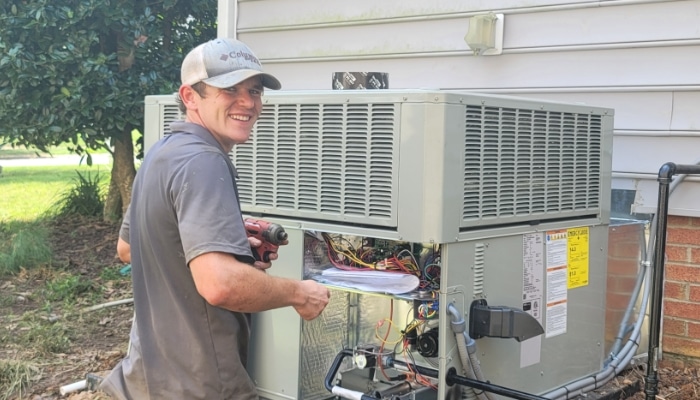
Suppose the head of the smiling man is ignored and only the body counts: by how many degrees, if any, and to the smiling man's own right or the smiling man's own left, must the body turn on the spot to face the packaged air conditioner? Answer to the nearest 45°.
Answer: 0° — they already face it

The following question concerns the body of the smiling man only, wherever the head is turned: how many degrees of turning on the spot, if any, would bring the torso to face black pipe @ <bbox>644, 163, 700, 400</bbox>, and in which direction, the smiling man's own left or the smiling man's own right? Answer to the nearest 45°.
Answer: approximately 45° to the smiling man's own right

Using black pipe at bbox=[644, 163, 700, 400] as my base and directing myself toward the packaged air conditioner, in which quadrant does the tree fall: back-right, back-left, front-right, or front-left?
front-right

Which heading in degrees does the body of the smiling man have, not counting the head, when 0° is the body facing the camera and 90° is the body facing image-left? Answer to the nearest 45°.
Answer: approximately 225°

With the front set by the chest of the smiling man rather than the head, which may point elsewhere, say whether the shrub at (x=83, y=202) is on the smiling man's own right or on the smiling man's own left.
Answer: on the smiling man's own left

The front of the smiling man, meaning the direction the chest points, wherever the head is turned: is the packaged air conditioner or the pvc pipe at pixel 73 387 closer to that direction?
the packaged air conditioner

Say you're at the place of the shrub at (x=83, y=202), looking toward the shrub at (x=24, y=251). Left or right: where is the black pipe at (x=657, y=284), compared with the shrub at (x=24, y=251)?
left

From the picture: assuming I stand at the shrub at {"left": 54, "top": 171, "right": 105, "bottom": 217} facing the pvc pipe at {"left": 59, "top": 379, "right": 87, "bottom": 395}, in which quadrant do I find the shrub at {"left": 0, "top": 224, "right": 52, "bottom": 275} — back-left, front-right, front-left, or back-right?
front-right

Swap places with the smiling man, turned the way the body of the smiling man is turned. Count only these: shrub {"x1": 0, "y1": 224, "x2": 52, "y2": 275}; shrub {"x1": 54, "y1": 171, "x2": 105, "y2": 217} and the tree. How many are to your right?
0

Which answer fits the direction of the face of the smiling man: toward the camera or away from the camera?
toward the camera

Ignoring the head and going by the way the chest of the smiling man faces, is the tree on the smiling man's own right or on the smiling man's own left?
on the smiling man's own left

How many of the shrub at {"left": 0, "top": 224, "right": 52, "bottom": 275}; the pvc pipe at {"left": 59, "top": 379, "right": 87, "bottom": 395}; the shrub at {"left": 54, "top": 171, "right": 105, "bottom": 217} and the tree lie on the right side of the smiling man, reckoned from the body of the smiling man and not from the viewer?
0
